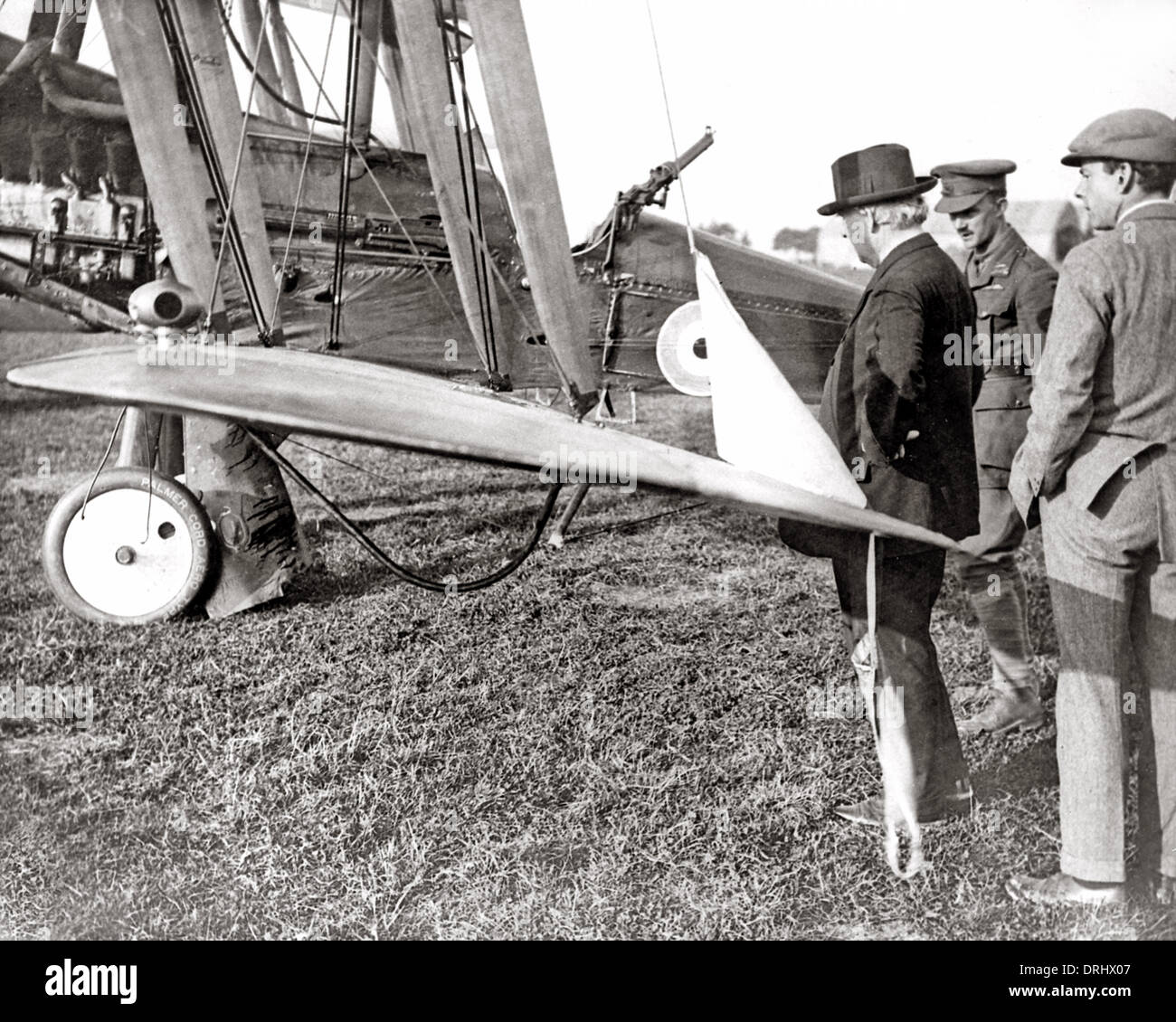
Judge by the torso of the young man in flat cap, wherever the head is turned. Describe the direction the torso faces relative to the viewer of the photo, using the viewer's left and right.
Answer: facing away from the viewer and to the left of the viewer

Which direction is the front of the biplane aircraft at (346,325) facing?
to the viewer's left

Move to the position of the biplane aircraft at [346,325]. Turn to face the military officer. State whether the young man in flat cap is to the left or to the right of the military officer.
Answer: right

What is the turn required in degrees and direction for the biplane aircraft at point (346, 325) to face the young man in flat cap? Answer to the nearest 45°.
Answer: approximately 135° to its left

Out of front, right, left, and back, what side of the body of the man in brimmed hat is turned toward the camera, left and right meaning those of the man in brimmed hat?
left

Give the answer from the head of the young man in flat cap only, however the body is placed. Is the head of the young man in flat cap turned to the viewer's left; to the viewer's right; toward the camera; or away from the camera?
to the viewer's left

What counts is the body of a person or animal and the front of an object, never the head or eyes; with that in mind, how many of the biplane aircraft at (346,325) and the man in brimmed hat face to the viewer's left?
2

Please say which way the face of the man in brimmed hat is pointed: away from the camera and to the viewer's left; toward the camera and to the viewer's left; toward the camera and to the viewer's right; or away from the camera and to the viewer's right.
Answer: away from the camera and to the viewer's left

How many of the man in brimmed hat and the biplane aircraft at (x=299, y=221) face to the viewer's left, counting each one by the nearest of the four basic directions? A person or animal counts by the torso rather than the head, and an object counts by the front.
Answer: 2

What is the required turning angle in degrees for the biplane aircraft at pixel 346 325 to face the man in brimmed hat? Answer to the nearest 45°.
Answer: approximately 135° to its left

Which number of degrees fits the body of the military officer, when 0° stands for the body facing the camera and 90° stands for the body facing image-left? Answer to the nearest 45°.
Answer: approximately 45°
